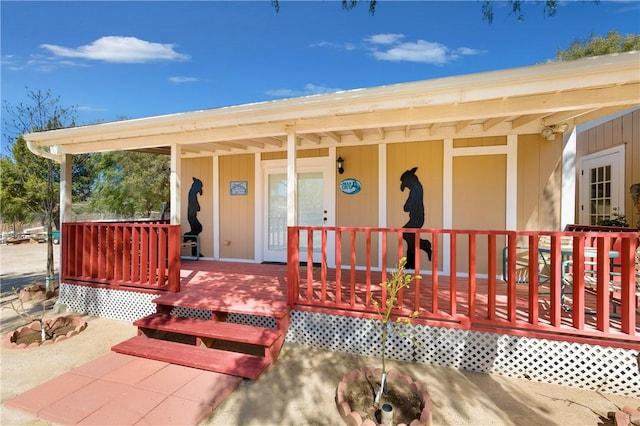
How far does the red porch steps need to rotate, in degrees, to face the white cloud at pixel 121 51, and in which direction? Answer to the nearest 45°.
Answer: approximately 135° to its right

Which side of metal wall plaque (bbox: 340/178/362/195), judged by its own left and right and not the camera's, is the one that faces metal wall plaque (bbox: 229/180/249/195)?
right

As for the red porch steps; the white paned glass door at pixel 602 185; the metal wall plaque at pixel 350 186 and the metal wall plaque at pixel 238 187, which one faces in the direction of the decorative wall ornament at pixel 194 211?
the white paned glass door

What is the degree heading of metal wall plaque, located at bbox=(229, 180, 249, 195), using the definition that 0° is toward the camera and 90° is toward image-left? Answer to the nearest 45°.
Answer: approximately 0°

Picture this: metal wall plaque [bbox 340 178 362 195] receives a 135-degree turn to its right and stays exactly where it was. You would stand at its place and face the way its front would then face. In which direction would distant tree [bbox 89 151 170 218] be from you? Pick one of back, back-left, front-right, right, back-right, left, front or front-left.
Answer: front

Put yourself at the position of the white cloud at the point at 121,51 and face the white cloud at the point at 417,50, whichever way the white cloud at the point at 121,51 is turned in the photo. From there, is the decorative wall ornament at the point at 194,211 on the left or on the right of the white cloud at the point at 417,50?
right

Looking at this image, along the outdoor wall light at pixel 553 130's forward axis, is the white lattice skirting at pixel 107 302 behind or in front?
in front

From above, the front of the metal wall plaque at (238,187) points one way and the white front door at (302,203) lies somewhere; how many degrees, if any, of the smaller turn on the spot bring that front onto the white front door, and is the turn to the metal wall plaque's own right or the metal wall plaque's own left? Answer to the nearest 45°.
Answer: approximately 45° to the metal wall plaque's own left
